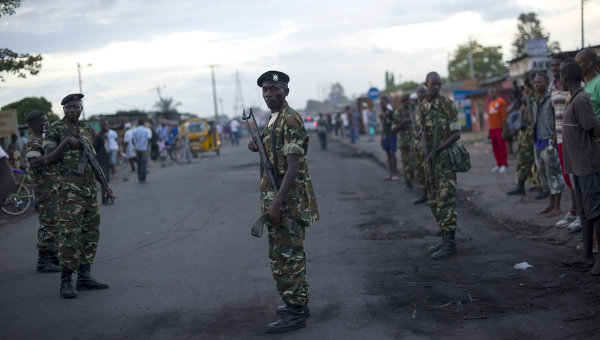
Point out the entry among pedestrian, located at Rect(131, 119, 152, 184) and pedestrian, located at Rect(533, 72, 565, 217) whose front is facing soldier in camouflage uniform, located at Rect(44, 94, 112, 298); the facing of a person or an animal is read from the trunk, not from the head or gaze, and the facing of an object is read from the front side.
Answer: pedestrian, located at Rect(533, 72, 565, 217)

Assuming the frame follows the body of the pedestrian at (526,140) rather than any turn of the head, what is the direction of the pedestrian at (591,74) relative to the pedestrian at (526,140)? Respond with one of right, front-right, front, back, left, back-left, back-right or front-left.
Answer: left

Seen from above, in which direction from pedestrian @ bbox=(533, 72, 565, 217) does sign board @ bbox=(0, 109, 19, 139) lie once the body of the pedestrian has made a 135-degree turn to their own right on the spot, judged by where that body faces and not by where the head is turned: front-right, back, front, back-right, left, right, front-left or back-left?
left

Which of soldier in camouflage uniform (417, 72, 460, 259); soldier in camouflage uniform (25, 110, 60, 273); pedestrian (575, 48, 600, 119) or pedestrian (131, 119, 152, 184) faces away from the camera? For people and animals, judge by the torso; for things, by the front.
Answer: pedestrian (131, 119, 152, 184)

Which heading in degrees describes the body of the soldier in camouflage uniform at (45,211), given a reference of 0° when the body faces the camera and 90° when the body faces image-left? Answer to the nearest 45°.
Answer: approximately 270°

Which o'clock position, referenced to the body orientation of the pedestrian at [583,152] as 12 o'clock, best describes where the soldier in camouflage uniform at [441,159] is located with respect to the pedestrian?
The soldier in camouflage uniform is roughly at 1 o'clock from the pedestrian.

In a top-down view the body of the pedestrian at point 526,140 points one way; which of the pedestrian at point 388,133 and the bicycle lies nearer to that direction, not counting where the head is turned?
the bicycle

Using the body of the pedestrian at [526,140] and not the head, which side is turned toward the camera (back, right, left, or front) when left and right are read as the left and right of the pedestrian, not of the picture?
left

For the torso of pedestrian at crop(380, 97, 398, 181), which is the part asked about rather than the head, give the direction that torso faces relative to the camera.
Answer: to the viewer's left

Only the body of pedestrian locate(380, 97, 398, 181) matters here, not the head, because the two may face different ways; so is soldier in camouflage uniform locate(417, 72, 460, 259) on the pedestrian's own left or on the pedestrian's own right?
on the pedestrian's own left

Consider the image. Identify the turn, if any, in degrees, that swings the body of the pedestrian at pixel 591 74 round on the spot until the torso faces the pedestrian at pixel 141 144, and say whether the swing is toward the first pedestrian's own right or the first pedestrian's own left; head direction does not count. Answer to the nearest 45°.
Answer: approximately 45° to the first pedestrian's own right

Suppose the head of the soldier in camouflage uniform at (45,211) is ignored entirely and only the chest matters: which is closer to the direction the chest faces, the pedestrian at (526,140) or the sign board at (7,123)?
the pedestrian
